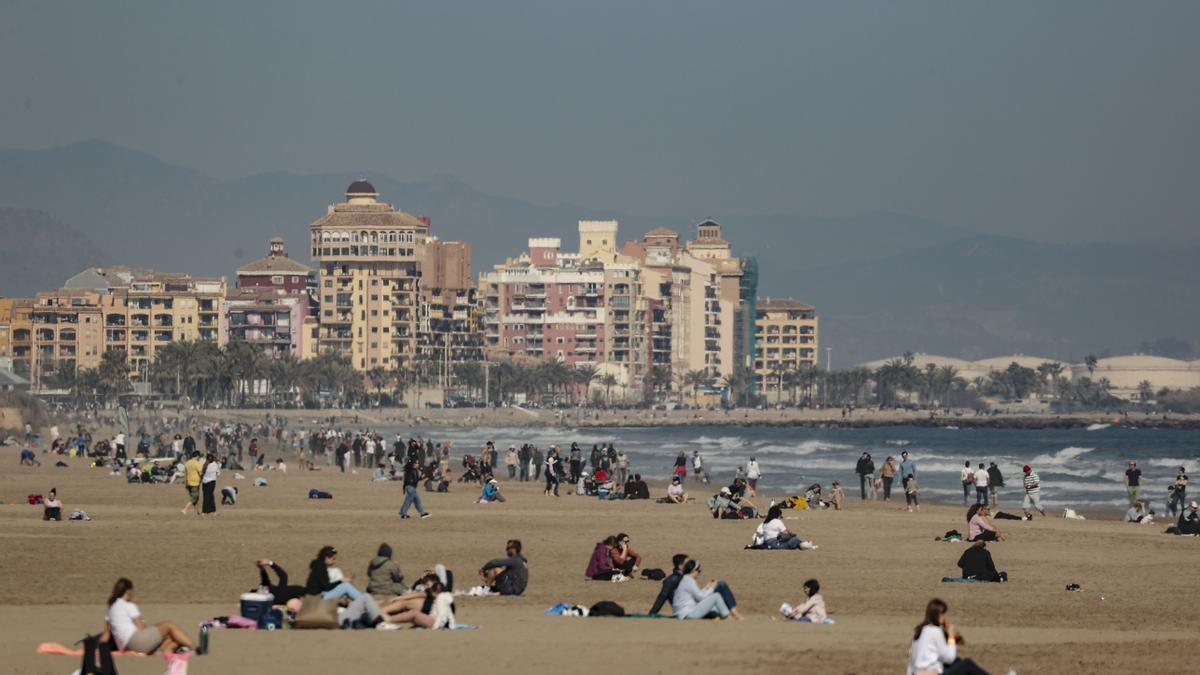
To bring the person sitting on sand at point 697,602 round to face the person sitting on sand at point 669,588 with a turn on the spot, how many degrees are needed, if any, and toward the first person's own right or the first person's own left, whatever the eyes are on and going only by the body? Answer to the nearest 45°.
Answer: approximately 135° to the first person's own left

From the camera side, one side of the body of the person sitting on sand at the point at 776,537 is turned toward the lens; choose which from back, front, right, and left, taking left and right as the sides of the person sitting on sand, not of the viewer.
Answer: right

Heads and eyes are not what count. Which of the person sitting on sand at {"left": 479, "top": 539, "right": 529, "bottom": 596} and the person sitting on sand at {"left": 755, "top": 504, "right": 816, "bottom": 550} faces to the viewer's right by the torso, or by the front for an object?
the person sitting on sand at {"left": 755, "top": 504, "right": 816, "bottom": 550}

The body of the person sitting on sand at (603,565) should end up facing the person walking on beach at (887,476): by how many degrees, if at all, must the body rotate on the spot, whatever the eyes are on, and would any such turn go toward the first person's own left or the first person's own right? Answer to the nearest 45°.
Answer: approximately 90° to the first person's own left

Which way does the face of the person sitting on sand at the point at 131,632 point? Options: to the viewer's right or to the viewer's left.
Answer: to the viewer's right

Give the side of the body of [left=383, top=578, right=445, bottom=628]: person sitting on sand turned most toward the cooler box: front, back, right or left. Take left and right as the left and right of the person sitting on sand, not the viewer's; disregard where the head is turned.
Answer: front

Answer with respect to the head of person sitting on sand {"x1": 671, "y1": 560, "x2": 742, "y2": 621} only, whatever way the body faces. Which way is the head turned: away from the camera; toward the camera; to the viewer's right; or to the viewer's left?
to the viewer's right

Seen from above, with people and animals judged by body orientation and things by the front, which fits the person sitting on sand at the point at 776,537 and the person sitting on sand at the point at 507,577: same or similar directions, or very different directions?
very different directions

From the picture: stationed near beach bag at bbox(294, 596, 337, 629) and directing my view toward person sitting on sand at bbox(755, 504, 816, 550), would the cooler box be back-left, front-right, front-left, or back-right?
back-left

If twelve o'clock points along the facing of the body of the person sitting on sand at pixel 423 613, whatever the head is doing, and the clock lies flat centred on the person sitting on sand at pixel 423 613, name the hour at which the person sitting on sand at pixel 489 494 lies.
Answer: the person sitting on sand at pixel 489 494 is roughly at 3 o'clock from the person sitting on sand at pixel 423 613.

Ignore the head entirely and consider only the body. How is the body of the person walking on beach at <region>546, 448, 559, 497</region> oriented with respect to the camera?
toward the camera

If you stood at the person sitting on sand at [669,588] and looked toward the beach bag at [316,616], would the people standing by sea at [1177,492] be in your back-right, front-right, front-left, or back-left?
back-right

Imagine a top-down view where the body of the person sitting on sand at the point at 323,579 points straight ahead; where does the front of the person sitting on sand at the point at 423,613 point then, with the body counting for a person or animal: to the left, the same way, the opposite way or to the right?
the opposite way
